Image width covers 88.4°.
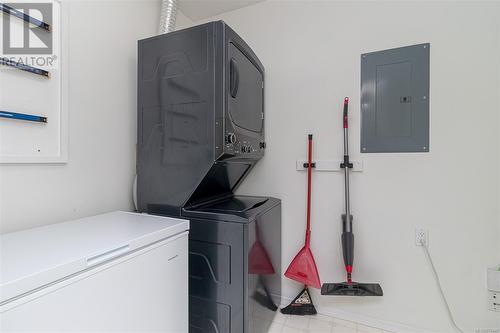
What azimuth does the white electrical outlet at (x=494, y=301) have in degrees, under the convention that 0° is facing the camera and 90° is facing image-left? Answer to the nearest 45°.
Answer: approximately 0°

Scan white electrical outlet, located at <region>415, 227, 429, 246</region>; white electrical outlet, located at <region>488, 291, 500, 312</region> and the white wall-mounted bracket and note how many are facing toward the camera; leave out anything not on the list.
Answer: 3

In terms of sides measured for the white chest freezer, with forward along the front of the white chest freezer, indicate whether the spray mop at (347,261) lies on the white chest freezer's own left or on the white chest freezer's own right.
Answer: on the white chest freezer's own left

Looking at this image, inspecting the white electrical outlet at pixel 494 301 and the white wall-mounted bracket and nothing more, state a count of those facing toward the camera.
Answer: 2

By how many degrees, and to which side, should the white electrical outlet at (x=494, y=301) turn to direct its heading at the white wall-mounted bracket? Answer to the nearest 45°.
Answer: approximately 90° to its right

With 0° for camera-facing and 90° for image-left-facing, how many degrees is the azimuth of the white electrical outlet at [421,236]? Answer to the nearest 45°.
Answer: approximately 0°

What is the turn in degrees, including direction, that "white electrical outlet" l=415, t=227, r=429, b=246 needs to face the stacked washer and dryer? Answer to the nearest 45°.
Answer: approximately 45° to its right

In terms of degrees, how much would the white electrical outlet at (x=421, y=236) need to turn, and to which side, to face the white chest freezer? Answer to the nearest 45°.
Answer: approximately 45° to its right
